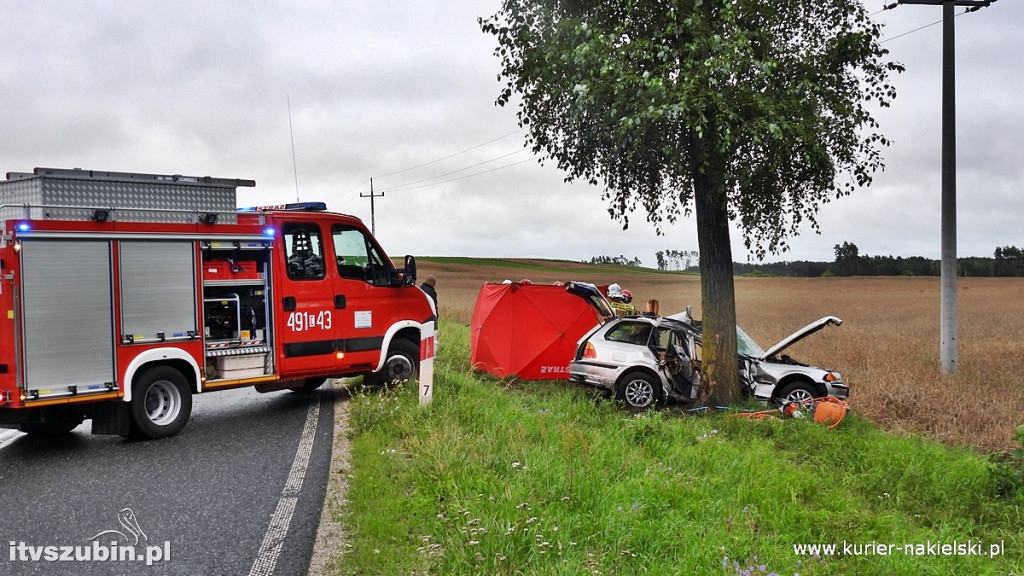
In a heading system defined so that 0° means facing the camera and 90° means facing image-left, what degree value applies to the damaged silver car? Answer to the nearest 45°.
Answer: approximately 270°

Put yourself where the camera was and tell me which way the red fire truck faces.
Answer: facing away from the viewer and to the right of the viewer

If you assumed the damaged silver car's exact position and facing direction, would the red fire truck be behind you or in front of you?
behind

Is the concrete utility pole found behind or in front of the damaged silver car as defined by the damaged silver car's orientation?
in front

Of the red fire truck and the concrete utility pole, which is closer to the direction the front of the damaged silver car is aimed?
the concrete utility pole
